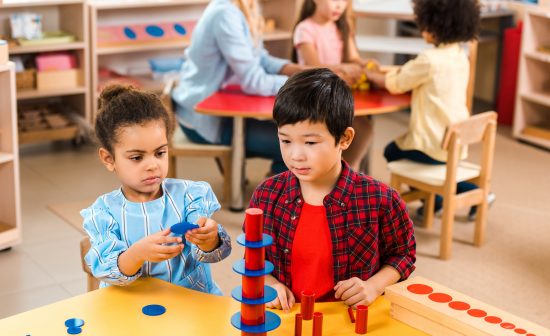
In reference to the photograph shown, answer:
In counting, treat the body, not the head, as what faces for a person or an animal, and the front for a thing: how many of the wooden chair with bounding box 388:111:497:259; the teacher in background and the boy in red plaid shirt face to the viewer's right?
1

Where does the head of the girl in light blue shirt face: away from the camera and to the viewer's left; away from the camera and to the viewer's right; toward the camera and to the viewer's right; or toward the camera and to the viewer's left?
toward the camera and to the viewer's right

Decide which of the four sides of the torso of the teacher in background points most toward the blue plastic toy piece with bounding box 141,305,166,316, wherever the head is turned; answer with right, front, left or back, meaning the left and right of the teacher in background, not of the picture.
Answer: right

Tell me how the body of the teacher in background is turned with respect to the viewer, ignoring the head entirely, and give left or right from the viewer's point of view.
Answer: facing to the right of the viewer

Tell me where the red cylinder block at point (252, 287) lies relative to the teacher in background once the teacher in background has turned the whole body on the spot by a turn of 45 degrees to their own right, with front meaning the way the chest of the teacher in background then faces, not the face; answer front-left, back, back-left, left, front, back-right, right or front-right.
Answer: front-right

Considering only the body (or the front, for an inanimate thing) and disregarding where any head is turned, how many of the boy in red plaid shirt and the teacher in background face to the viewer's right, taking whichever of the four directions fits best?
1

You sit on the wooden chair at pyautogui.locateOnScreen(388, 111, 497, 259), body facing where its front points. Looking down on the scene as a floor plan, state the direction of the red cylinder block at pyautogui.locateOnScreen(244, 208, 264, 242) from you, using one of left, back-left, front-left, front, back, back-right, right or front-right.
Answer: back-left

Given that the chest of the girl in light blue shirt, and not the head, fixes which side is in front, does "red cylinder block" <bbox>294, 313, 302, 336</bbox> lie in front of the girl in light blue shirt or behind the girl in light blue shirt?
in front

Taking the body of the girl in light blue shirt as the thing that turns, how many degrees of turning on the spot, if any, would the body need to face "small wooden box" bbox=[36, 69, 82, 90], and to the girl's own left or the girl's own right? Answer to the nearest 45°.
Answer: approximately 135° to the girl's own left

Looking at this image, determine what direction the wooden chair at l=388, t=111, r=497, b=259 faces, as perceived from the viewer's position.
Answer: facing away from the viewer and to the left of the viewer

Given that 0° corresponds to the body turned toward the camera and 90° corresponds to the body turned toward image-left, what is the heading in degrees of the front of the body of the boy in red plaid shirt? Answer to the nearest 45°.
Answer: approximately 45°

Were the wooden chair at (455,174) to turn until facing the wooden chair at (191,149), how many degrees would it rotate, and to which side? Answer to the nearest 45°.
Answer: approximately 45° to its left
